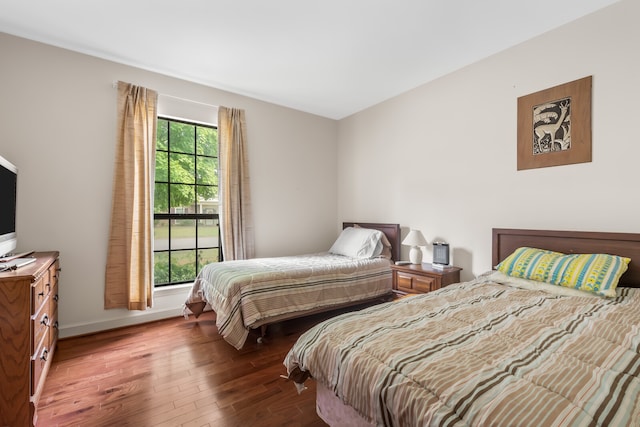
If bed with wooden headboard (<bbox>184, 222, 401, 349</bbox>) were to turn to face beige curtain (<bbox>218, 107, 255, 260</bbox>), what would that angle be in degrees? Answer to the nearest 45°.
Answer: approximately 90° to its right

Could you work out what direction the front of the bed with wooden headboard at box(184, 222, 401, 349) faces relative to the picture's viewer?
facing the viewer and to the left of the viewer

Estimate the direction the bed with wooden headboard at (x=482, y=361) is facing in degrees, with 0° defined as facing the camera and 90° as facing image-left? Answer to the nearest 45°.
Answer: approximately 45°

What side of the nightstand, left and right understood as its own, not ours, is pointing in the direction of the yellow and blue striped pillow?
left

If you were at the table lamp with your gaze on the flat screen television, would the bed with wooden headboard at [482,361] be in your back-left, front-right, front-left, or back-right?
front-left

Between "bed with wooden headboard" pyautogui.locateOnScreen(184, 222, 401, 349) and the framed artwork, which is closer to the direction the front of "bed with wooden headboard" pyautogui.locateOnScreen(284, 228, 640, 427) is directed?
the bed with wooden headboard

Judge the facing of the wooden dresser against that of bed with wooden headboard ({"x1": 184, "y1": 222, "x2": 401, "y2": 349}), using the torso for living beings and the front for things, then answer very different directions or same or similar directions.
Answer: very different directions

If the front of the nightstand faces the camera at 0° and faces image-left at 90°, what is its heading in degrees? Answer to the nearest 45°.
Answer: approximately 45°

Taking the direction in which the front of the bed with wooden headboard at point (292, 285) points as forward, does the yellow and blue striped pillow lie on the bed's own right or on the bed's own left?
on the bed's own left

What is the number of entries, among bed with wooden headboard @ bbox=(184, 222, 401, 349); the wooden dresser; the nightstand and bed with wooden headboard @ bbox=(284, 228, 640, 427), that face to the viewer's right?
1

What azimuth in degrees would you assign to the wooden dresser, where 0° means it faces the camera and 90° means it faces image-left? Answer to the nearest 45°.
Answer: approximately 270°

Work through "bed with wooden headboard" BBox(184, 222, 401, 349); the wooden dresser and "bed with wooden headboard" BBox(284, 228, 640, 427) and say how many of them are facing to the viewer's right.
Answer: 1
